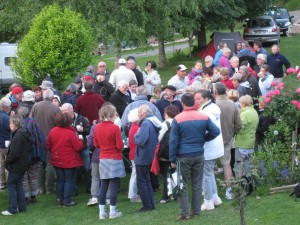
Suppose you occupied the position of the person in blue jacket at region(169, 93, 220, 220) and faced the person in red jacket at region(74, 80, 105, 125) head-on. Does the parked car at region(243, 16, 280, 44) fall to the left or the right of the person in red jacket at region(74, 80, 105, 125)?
right

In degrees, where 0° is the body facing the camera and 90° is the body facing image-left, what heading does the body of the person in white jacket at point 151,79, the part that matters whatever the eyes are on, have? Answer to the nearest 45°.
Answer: approximately 45°

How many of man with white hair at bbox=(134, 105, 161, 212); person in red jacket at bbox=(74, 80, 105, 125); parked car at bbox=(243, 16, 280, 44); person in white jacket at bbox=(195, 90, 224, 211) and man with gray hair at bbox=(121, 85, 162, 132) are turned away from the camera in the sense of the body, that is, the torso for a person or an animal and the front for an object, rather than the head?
3

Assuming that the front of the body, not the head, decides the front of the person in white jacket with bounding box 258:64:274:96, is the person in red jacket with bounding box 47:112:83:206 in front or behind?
in front

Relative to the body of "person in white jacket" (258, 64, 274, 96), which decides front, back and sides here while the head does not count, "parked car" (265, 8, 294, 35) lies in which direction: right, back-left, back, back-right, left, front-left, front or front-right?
back-right

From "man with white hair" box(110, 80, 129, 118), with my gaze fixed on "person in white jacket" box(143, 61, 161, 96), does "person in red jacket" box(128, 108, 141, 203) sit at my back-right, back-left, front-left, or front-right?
back-right

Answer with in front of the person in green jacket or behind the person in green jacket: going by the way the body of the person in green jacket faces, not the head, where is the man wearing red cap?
in front

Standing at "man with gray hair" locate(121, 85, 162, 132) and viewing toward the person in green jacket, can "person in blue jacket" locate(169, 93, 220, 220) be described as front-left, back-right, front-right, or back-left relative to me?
front-right
